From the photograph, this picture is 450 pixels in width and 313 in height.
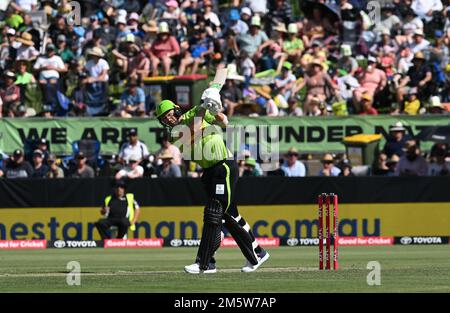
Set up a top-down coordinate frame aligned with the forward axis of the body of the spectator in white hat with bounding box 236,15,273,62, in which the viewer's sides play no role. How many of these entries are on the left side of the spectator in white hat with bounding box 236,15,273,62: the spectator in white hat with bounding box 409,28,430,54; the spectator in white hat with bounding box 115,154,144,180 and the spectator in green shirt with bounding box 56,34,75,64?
1

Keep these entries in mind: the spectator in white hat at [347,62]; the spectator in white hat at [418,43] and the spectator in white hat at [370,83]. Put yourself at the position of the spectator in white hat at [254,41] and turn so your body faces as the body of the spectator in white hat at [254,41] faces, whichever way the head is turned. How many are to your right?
0

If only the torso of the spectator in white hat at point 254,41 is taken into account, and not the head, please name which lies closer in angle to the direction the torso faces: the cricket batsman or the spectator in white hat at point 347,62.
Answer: the cricket batsman

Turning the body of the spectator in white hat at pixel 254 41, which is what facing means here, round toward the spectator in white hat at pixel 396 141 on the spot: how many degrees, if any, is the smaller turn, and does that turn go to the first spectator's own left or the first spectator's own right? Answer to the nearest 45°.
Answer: approximately 45° to the first spectator's own left

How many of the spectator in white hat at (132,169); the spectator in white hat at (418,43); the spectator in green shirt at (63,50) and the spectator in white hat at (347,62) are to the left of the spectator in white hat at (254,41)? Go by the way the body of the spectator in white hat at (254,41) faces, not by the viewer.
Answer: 2

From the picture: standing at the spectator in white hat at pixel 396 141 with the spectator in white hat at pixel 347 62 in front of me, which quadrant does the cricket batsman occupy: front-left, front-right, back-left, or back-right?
back-left

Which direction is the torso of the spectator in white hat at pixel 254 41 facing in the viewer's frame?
toward the camera

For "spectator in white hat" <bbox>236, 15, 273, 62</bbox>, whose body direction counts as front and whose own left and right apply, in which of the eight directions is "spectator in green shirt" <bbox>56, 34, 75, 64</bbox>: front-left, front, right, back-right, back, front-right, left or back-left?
right

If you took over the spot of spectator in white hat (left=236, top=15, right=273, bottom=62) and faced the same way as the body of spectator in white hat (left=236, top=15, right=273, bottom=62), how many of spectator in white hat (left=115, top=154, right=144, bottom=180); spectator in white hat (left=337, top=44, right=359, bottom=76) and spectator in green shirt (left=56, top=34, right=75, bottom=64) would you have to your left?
1

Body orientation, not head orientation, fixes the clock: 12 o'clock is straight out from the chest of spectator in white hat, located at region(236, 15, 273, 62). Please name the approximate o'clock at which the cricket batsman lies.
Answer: The cricket batsman is roughly at 12 o'clock from the spectator in white hat.

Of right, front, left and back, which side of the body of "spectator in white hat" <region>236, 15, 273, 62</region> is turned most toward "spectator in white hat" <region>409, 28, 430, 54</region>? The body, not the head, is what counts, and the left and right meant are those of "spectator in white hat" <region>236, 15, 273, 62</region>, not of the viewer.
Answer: left

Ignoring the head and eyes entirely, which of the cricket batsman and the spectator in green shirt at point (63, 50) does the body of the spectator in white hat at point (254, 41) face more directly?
the cricket batsman

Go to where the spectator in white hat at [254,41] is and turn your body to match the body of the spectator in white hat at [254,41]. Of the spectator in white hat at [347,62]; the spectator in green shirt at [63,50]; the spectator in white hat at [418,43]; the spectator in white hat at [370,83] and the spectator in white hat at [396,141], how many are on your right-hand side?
1
